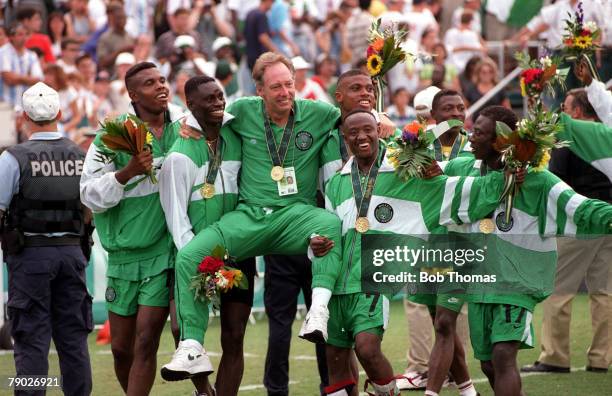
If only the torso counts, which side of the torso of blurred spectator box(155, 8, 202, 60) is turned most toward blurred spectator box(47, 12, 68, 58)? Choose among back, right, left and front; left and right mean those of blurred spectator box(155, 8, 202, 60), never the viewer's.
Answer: right

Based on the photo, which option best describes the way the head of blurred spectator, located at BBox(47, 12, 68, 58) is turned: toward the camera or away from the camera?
toward the camera

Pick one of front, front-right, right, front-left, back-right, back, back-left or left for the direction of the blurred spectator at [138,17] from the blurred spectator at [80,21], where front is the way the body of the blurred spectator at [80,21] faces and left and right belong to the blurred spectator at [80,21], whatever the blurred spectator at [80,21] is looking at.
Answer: left

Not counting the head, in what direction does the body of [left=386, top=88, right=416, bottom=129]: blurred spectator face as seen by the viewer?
toward the camera

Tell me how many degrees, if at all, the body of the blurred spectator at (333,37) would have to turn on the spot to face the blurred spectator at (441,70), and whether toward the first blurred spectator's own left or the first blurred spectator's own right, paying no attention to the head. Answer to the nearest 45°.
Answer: approximately 45° to the first blurred spectator's own left

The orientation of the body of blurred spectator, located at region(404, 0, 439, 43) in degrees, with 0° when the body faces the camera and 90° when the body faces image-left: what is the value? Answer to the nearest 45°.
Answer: approximately 0°

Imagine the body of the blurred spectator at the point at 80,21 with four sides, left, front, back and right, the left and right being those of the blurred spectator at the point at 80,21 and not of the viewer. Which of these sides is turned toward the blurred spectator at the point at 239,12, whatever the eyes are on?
left

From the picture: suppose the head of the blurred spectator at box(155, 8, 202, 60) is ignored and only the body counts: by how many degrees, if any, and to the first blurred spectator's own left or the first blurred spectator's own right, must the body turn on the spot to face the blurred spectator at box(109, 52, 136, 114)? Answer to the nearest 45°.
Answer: approximately 45° to the first blurred spectator's own right

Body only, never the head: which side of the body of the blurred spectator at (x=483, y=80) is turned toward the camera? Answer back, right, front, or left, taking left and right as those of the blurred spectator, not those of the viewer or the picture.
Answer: front

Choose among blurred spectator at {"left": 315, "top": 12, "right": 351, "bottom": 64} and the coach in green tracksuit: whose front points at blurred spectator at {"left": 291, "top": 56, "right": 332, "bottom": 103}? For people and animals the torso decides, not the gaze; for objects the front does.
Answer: blurred spectator at {"left": 315, "top": 12, "right": 351, "bottom": 64}

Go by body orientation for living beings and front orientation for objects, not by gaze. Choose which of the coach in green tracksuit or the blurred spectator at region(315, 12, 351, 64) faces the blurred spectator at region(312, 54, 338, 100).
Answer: the blurred spectator at region(315, 12, 351, 64)

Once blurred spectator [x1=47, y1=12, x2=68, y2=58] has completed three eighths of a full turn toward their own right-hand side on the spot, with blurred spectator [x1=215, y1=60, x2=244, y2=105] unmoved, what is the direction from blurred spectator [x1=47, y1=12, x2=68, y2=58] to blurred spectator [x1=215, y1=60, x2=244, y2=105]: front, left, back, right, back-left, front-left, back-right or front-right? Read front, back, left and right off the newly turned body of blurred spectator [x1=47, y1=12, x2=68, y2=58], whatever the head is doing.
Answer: back

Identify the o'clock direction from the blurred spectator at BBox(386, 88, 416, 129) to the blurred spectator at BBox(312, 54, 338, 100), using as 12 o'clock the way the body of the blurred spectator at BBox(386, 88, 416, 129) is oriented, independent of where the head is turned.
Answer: the blurred spectator at BBox(312, 54, 338, 100) is roughly at 3 o'clock from the blurred spectator at BBox(386, 88, 416, 129).
